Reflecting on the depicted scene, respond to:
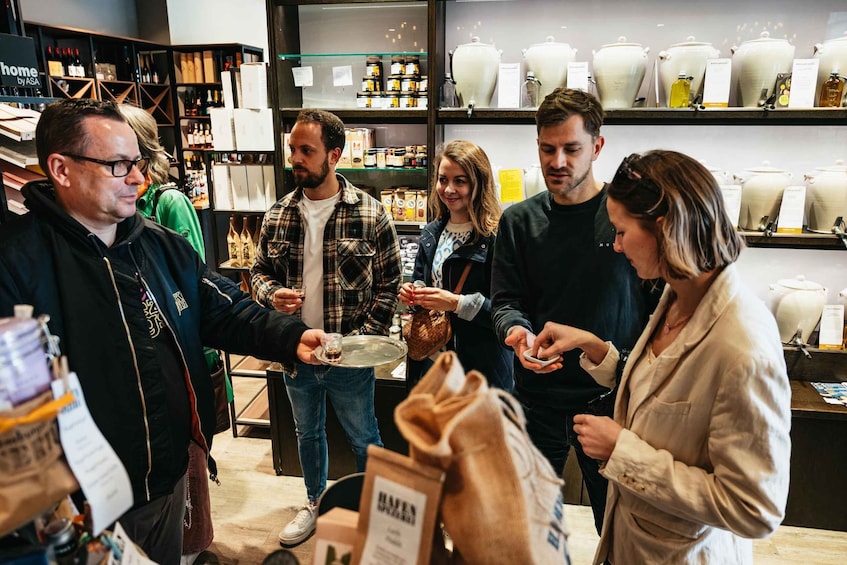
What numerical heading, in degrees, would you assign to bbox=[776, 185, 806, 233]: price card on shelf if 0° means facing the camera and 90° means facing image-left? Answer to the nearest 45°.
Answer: approximately 0°

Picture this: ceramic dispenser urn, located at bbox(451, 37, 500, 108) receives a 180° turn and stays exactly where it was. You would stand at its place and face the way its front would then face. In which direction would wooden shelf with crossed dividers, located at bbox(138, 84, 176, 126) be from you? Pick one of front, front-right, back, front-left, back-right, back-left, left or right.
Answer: front-left
